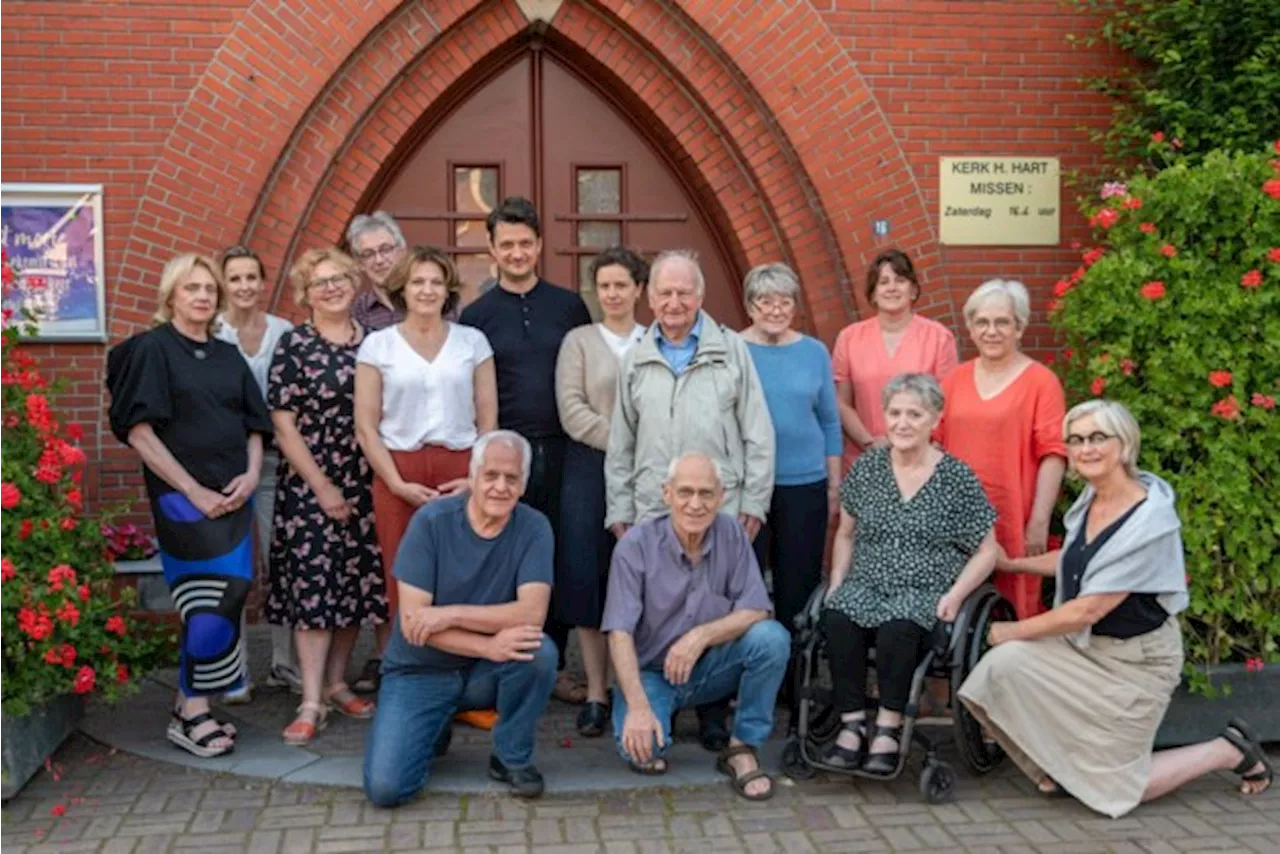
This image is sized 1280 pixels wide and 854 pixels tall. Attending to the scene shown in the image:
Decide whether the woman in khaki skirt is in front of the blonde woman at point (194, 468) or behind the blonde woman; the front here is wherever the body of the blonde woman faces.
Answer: in front

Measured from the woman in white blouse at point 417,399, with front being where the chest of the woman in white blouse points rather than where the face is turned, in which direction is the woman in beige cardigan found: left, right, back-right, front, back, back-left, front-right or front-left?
left

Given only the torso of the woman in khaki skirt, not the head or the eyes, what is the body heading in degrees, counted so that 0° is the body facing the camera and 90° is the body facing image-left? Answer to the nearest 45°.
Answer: approximately 45°

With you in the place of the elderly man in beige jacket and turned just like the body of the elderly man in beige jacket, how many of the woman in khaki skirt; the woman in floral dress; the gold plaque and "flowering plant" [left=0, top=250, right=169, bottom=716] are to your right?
2

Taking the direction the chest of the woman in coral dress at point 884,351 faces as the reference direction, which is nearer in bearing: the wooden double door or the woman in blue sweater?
the woman in blue sweater

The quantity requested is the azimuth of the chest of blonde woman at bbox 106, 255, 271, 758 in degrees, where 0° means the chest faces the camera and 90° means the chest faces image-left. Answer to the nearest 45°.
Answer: approximately 315°

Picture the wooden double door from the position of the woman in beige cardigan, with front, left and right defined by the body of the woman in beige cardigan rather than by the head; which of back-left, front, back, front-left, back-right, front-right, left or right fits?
back
